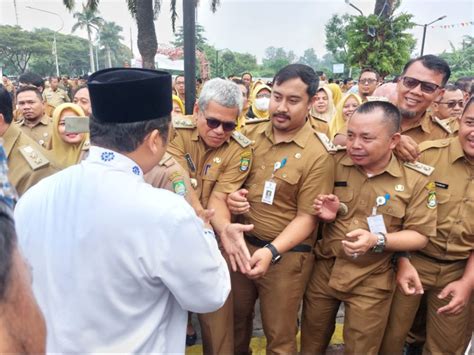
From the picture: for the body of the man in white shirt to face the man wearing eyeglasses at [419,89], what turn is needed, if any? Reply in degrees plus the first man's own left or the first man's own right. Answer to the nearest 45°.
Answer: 0° — they already face them

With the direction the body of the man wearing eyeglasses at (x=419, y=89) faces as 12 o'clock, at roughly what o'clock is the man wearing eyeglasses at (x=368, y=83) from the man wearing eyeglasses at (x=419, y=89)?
the man wearing eyeglasses at (x=368, y=83) is roughly at 4 o'clock from the man wearing eyeglasses at (x=419, y=89).

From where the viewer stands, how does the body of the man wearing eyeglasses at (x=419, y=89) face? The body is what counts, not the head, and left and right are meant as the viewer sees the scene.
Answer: facing the viewer and to the left of the viewer

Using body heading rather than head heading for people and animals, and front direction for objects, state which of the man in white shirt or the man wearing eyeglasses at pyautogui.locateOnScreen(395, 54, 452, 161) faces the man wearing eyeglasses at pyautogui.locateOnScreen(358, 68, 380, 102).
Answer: the man in white shirt

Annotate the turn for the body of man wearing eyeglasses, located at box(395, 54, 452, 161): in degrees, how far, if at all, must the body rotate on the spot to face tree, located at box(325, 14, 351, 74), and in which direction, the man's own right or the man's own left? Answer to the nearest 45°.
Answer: approximately 135° to the man's own right

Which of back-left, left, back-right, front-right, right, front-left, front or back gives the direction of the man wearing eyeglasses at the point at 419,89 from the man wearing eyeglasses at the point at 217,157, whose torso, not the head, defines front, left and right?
left

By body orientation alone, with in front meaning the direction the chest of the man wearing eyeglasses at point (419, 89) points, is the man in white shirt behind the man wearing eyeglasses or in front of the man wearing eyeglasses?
in front

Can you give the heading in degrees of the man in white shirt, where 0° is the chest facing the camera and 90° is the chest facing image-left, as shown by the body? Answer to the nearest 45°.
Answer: approximately 225°

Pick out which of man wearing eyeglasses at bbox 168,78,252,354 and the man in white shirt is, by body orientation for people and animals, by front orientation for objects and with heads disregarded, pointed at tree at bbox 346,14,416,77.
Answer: the man in white shirt

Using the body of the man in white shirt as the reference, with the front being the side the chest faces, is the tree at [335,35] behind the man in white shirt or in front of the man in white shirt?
in front

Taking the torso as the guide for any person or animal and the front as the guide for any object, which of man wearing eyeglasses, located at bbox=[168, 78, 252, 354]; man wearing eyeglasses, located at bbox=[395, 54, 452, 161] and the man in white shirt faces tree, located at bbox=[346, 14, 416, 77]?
the man in white shirt

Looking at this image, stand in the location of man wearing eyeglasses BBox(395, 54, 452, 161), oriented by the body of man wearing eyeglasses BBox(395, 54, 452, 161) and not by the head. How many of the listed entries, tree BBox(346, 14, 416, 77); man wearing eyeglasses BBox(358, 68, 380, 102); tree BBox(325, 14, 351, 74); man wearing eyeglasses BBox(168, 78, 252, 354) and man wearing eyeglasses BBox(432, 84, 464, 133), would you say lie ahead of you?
1

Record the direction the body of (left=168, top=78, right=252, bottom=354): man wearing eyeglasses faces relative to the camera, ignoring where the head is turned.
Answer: toward the camera

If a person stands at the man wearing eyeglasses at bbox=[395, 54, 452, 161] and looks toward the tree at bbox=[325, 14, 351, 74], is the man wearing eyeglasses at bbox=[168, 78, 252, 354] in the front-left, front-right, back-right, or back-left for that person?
back-left

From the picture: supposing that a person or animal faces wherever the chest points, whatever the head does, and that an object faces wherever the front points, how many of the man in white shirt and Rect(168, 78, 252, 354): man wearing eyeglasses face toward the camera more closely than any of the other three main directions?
1

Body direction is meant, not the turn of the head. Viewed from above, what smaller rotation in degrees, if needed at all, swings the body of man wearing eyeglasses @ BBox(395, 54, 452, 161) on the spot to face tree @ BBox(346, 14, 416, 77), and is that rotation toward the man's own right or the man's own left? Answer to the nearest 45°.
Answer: approximately 135° to the man's own right
